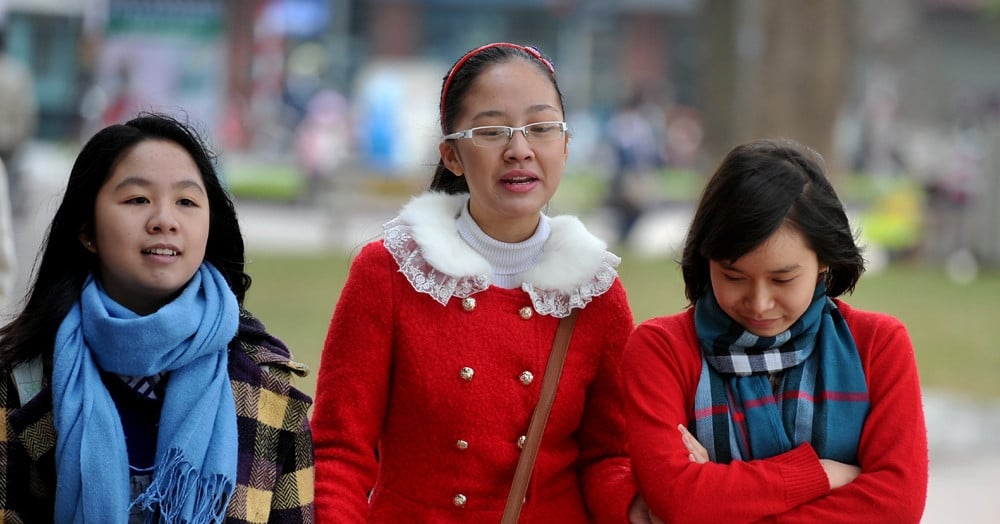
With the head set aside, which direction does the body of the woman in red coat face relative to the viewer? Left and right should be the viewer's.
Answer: facing the viewer

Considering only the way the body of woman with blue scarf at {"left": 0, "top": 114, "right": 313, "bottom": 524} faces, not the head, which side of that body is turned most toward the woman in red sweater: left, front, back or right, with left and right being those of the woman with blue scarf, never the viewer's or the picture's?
left

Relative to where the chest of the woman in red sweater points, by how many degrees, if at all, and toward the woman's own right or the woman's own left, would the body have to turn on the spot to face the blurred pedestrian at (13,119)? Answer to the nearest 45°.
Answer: approximately 135° to the woman's own right

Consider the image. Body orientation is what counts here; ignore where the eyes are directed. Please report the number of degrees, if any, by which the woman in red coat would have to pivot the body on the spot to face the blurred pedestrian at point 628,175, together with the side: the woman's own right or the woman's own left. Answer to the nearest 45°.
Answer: approximately 180°

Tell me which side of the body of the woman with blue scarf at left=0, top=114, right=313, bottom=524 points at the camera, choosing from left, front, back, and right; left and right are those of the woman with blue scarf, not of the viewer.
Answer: front

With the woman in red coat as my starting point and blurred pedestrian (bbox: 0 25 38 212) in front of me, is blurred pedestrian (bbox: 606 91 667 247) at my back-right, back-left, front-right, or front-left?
front-right

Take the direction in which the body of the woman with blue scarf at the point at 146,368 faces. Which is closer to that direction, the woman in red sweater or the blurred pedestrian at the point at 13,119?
the woman in red sweater

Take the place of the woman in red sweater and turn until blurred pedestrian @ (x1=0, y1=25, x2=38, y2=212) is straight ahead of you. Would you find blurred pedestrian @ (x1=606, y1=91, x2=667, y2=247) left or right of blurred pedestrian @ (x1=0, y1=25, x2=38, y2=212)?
right

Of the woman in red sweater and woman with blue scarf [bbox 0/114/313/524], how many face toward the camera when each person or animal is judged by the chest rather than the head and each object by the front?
2

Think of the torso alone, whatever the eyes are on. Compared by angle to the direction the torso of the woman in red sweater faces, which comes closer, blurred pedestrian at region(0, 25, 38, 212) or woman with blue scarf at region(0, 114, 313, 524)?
the woman with blue scarf

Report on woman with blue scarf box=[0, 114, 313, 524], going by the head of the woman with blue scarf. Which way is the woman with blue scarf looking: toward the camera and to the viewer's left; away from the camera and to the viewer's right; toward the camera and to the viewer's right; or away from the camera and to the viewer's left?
toward the camera and to the viewer's right

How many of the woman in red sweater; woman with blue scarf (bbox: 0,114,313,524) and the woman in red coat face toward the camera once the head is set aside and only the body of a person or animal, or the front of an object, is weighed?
3

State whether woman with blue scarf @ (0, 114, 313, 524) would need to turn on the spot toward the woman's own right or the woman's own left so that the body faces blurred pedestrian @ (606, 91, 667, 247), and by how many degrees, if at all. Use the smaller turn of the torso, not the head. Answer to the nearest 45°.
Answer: approximately 135° to the woman's own left

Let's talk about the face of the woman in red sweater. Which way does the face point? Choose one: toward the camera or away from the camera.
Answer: toward the camera
